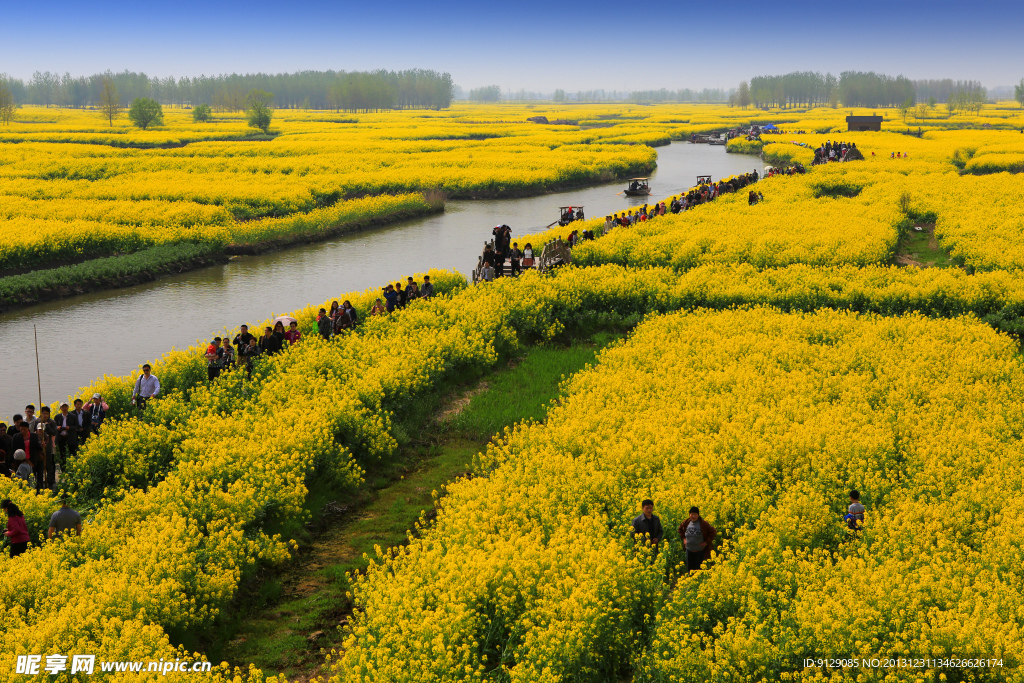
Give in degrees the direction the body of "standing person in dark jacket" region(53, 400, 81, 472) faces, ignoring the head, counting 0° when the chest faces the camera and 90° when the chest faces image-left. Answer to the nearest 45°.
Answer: approximately 0°

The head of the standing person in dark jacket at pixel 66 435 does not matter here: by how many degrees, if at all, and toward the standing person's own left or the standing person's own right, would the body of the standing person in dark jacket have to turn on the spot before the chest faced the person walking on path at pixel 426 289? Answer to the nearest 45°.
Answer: approximately 135° to the standing person's own left

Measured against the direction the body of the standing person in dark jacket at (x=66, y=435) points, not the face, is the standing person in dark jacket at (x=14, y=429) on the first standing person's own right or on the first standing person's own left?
on the first standing person's own right

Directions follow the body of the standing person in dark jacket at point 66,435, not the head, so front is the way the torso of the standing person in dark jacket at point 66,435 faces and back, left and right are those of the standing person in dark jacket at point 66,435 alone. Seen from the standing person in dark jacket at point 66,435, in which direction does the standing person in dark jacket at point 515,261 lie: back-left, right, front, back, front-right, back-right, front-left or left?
back-left

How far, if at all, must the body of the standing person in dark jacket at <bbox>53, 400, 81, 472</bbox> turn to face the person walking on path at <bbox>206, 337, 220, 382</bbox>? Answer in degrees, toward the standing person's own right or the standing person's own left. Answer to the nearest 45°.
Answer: approximately 135° to the standing person's own left

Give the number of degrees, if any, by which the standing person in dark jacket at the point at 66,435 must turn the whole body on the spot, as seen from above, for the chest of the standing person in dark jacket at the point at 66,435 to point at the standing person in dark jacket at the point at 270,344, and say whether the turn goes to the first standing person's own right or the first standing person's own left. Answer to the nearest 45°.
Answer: approximately 135° to the first standing person's own left

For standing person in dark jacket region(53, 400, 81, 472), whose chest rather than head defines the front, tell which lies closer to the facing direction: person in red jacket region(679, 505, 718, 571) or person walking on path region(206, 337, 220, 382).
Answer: the person in red jacket

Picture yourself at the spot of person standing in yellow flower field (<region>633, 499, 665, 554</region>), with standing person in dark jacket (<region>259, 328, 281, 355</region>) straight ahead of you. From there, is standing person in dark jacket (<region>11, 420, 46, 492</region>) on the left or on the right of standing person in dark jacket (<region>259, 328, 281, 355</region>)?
left

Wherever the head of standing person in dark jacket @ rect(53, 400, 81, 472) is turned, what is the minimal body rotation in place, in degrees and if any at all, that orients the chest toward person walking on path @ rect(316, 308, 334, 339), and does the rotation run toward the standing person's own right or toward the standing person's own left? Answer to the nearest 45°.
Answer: approximately 135° to the standing person's own left

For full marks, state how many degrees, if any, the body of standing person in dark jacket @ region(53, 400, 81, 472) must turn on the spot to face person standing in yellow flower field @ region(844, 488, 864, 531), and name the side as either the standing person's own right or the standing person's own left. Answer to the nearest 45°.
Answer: approximately 45° to the standing person's own left

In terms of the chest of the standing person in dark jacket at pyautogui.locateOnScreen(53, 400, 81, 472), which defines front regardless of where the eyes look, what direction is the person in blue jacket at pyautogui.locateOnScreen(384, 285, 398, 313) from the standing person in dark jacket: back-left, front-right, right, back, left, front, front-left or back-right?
back-left
